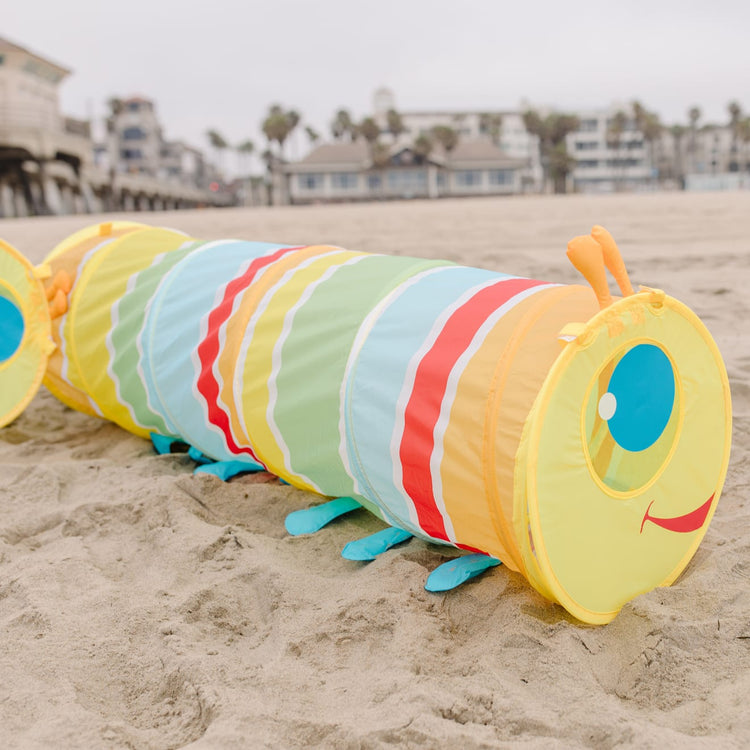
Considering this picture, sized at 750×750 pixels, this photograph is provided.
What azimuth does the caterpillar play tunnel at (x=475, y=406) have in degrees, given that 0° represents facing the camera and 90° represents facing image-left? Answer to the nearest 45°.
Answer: approximately 315°

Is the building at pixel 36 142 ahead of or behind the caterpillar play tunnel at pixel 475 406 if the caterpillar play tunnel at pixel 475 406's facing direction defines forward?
behind
